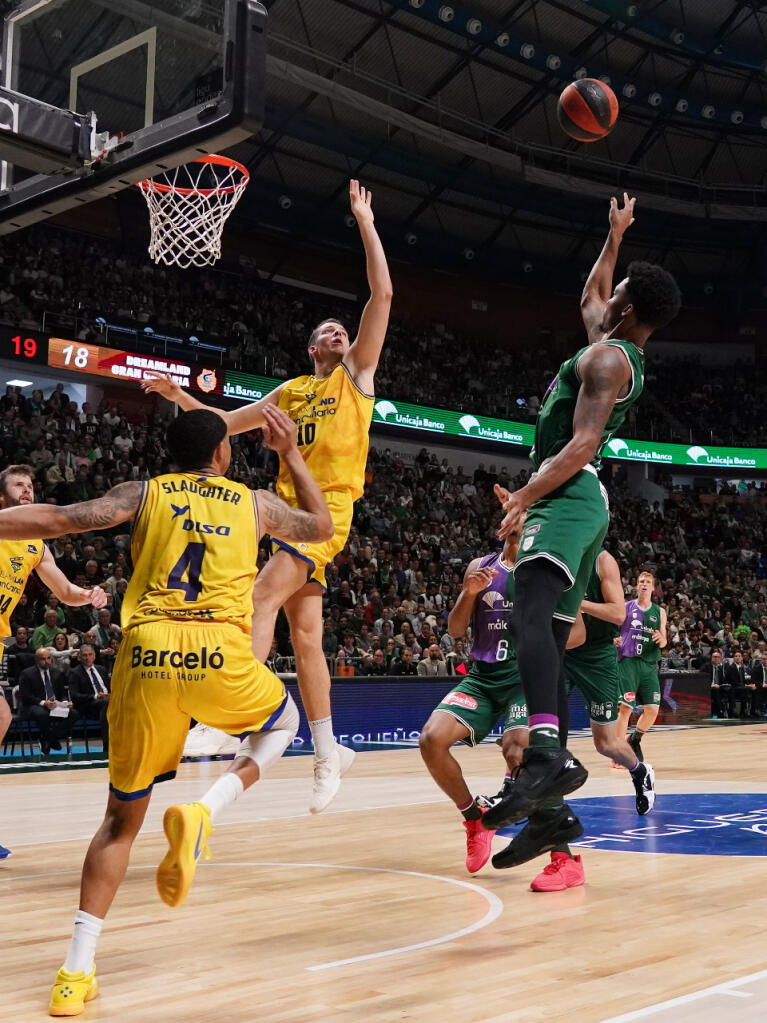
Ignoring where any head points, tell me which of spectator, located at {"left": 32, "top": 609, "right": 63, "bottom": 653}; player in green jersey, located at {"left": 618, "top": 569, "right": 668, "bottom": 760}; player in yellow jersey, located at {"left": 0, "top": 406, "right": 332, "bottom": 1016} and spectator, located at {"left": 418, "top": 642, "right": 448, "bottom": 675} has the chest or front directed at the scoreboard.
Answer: the player in yellow jersey

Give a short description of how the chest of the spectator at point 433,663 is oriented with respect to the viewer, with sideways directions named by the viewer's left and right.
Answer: facing the viewer

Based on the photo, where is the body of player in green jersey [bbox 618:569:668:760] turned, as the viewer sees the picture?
toward the camera

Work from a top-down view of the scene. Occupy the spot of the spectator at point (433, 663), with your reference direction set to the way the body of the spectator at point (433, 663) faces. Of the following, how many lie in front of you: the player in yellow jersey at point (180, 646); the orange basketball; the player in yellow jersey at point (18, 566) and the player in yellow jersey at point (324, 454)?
4

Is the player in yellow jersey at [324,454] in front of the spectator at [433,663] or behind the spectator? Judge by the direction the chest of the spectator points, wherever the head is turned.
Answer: in front

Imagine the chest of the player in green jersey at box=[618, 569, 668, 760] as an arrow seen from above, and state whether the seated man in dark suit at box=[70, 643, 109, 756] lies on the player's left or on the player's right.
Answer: on the player's right

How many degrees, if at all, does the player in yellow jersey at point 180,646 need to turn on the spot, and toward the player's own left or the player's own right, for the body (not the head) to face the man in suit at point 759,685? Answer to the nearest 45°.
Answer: approximately 45° to the player's own right

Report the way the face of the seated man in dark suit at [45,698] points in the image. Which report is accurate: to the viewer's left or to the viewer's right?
to the viewer's right

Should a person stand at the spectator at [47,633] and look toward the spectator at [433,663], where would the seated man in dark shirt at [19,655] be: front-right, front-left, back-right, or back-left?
back-right

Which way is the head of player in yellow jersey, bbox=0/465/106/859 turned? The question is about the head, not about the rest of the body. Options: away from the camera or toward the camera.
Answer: toward the camera

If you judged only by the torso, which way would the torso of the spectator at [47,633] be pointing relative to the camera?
toward the camera

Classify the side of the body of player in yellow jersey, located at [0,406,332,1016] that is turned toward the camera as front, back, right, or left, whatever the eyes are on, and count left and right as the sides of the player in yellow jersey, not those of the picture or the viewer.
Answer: back

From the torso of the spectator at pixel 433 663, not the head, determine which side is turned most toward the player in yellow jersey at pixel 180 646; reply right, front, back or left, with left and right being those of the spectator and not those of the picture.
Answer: front

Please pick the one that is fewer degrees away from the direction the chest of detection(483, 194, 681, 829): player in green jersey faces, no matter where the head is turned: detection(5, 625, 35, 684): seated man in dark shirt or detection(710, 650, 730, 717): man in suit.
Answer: the seated man in dark shirt
